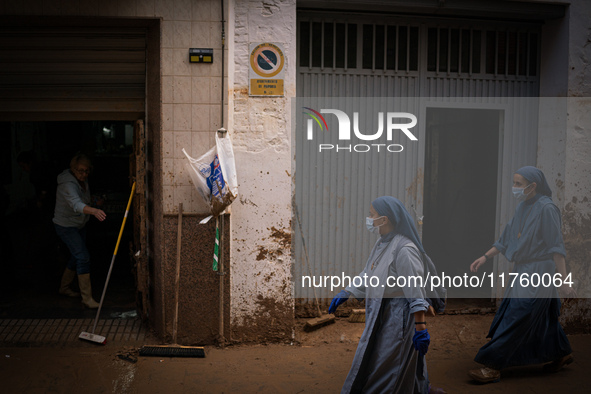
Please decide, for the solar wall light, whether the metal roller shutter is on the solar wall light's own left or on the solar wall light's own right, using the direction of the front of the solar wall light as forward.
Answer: on the solar wall light's own right

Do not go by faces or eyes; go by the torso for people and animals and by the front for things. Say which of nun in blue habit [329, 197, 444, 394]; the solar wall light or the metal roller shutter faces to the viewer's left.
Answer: the nun in blue habit

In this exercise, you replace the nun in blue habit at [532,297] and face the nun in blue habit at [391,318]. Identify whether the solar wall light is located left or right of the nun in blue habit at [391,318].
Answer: right

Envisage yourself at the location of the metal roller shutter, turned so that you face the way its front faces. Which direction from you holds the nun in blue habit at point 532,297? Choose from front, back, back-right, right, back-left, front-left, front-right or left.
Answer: front-left

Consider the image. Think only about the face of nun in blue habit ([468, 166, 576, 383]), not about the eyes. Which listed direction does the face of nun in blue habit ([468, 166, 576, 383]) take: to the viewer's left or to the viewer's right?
to the viewer's left

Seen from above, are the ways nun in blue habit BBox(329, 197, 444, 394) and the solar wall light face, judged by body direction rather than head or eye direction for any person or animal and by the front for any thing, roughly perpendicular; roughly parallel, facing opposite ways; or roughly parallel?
roughly perpendicular

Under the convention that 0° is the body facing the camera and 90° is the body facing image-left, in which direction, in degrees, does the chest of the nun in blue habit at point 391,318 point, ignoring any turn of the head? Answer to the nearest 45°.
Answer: approximately 90°

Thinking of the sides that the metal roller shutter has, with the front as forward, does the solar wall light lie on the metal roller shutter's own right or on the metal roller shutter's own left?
on the metal roller shutter's own left

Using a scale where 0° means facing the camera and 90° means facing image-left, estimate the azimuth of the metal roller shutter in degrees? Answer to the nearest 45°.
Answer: approximately 0°

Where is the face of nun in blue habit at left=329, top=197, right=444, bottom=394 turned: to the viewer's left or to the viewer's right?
to the viewer's left

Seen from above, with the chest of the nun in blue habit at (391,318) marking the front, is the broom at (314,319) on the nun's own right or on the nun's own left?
on the nun's own right

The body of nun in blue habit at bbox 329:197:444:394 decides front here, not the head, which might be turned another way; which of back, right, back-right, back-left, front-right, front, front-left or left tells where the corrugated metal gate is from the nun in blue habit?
right
